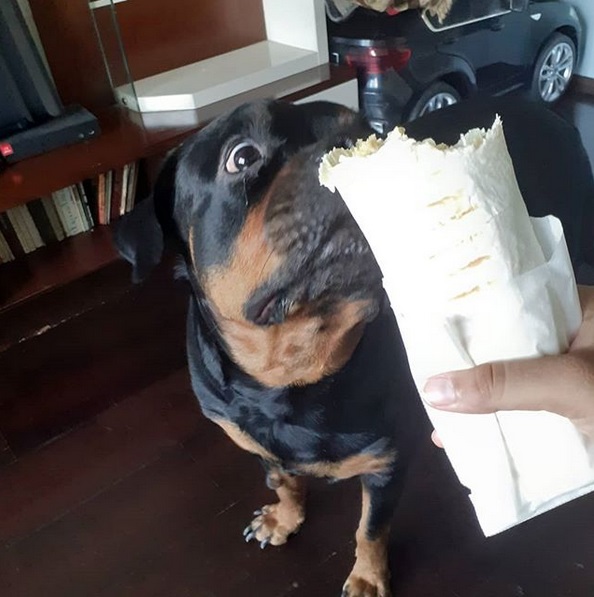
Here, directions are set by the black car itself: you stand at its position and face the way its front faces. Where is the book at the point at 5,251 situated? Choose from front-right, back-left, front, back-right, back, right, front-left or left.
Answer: back

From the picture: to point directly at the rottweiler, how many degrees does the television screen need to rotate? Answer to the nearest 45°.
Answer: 0° — it already faces it

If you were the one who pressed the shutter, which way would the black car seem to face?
facing away from the viewer and to the right of the viewer

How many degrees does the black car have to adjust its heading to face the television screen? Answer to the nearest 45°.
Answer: approximately 180°

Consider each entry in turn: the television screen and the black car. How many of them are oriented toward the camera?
1

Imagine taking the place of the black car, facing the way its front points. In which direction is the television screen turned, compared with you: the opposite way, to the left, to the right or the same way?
to the right

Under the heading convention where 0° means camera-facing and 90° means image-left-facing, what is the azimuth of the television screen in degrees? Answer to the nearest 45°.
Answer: approximately 0°

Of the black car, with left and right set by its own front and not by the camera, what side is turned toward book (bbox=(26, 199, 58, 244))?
back
